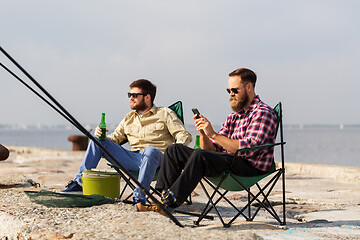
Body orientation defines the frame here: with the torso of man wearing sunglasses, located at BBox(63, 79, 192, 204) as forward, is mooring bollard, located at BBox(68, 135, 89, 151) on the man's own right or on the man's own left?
on the man's own right

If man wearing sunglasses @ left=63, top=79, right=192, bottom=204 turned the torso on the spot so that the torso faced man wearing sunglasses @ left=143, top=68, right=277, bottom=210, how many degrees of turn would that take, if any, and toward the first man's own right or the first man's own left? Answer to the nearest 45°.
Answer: approximately 90° to the first man's own left

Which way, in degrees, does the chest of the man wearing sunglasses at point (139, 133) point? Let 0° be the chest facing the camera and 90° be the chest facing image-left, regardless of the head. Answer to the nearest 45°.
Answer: approximately 45°

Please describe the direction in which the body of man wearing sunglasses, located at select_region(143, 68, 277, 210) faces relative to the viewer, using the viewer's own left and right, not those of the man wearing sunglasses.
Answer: facing to the left of the viewer
